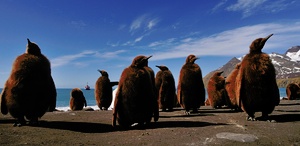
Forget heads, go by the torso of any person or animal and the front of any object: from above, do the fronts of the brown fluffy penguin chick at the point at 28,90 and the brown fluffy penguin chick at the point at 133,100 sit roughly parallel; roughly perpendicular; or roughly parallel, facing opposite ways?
roughly parallel

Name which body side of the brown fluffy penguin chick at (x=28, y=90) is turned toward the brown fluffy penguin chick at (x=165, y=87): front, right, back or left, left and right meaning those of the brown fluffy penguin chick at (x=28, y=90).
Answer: back

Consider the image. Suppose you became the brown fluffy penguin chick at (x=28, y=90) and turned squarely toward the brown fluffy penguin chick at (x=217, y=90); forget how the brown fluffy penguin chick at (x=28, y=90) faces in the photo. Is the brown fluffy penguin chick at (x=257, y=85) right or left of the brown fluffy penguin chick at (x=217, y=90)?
right
